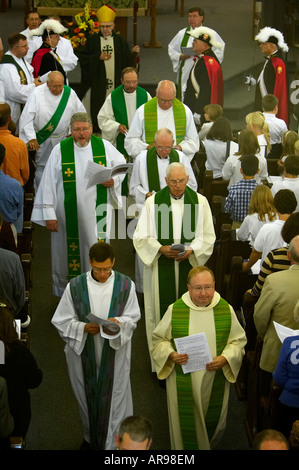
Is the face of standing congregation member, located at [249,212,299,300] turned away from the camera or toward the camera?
away from the camera

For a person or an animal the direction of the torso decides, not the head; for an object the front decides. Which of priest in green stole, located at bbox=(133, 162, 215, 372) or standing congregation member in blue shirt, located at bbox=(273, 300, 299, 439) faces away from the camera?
the standing congregation member in blue shirt

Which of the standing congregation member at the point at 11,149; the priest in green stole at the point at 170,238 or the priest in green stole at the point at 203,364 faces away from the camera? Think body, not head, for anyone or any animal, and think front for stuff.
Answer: the standing congregation member

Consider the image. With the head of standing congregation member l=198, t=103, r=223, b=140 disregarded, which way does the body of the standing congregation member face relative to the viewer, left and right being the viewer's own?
facing away from the viewer and to the left of the viewer

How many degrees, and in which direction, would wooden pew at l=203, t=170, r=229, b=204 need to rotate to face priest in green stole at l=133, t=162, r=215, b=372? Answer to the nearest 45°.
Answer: approximately 180°

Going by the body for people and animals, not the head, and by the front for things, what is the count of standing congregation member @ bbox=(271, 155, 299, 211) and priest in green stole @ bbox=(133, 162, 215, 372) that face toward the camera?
1

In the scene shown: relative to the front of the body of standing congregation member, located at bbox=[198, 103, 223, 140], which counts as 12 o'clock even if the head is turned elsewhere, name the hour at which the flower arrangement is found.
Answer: The flower arrangement is roughly at 12 o'clock from the standing congregation member.

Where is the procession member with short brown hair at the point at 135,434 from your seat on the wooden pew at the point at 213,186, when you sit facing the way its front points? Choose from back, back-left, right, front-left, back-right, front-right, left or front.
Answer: back

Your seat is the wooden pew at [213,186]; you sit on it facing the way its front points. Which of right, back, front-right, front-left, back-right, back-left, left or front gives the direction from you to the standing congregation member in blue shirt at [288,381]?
back

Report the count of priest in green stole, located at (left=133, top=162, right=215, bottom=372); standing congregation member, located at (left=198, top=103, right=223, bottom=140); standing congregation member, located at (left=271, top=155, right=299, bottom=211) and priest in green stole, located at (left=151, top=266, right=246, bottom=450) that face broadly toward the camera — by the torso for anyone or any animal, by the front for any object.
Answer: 2

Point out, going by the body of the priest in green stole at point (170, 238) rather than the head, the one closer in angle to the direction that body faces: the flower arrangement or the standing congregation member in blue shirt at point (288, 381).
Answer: the standing congregation member in blue shirt
